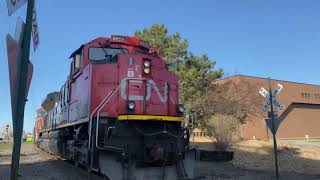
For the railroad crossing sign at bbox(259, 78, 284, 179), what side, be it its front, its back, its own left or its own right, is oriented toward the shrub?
back

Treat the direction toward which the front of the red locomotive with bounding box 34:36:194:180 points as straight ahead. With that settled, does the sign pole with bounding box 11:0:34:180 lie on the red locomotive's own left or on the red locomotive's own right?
on the red locomotive's own right

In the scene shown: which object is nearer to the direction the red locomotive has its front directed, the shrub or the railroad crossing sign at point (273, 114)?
the railroad crossing sign

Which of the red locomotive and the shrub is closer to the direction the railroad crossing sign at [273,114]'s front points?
the red locomotive

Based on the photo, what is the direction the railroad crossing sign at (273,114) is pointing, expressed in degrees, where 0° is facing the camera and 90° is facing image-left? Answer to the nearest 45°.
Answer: approximately 0°

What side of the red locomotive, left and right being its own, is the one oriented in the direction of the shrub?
left

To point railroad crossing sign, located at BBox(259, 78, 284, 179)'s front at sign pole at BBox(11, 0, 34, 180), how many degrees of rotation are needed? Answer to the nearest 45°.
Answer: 0° — it already faces it
